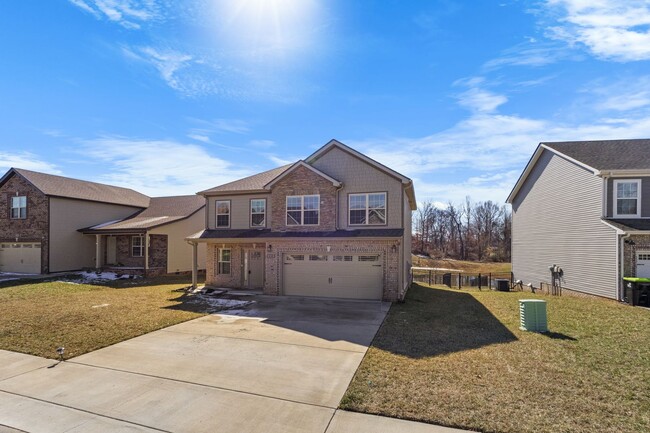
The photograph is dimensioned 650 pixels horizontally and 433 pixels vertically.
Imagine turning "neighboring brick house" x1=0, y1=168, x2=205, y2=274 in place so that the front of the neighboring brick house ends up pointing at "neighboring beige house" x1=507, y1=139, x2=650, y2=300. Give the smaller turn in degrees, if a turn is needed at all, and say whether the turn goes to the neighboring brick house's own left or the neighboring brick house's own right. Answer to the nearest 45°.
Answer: approximately 90° to the neighboring brick house's own left

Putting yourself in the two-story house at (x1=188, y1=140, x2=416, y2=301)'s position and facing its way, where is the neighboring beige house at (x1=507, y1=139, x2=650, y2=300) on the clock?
The neighboring beige house is roughly at 9 o'clock from the two-story house.

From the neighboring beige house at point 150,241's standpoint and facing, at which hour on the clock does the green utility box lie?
The green utility box is roughly at 10 o'clock from the neighboring beige house.

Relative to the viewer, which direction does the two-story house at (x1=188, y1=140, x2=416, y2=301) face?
toward the camera

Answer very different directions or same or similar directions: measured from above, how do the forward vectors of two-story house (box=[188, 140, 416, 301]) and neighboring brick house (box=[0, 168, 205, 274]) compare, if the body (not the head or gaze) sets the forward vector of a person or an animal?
same or similar directions

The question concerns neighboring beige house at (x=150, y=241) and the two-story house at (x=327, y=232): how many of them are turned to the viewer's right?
0

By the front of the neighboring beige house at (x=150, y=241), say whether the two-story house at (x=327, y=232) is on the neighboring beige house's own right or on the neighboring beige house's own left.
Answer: on the neighboring beige house's own left

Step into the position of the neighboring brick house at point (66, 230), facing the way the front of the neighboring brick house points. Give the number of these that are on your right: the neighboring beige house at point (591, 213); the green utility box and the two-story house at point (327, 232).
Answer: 0

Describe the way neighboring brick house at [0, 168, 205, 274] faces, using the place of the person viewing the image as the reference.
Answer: facing the viewer and to the left of the viewer

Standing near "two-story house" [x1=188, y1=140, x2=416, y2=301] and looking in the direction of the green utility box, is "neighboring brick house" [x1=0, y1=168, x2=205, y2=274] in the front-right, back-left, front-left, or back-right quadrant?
back-right

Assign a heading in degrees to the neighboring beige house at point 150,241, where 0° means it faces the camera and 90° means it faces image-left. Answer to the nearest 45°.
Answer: approximately 45°

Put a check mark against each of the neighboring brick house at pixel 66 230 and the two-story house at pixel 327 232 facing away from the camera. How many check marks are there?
0

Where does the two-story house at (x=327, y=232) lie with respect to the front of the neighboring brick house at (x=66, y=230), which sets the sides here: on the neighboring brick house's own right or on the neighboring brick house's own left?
on the neighboring brick house's own left

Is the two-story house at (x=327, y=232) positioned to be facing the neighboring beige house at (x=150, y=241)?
no

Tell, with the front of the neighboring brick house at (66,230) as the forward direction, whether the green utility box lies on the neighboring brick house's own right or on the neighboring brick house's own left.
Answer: on the neighboring brick house's own left
